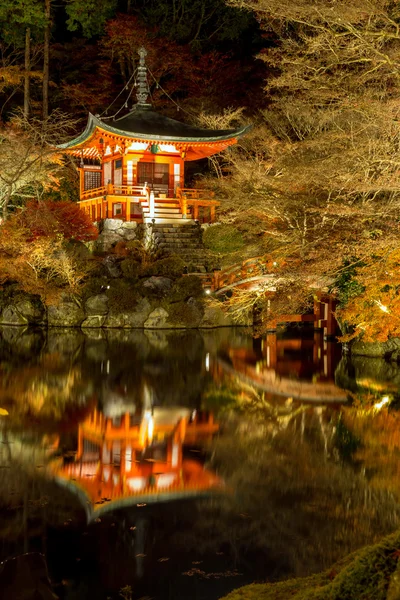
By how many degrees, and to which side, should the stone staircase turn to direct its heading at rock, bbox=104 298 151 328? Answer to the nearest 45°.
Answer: approximately 45° to its right

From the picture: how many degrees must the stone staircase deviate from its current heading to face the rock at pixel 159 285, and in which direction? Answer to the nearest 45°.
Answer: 0° — it already faces it

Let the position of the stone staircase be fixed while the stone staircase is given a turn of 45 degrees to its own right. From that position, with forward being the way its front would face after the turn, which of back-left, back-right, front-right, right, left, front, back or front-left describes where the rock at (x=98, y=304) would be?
front

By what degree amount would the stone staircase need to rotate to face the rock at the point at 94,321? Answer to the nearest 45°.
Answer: approximately 45° to its right

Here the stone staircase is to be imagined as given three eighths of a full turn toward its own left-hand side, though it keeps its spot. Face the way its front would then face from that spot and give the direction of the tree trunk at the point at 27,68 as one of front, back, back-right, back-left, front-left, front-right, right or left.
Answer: left

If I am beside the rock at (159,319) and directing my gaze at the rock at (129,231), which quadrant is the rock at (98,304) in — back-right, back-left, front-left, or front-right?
front-left

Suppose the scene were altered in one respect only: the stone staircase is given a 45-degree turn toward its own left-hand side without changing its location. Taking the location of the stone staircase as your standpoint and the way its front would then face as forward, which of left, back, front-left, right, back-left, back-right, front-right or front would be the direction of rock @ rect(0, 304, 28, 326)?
back-right

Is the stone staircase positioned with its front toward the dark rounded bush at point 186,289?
yes

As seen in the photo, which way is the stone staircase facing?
toward the camera

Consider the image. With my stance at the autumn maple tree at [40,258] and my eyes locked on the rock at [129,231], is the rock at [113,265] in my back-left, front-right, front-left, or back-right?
front-right

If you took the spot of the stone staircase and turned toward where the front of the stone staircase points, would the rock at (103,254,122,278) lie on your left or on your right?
on your right

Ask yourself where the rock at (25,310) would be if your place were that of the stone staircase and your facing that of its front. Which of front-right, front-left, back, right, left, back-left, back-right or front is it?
right
